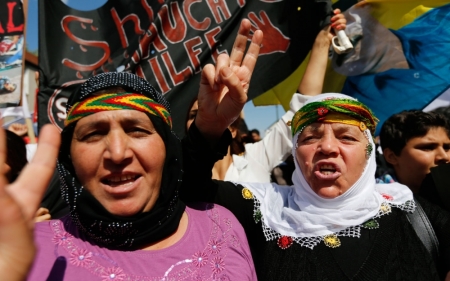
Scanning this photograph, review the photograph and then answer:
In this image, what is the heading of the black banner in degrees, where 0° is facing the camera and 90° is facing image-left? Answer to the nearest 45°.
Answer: approximately 0°

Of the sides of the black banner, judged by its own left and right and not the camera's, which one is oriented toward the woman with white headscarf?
front

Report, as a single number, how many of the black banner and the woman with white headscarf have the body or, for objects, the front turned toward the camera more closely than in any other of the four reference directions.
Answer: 2

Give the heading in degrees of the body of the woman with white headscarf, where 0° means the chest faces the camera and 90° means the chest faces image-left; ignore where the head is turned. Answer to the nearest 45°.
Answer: approximately 0°

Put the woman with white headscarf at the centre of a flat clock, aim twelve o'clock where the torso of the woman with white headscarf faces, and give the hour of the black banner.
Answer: The black banner is roughly at 5 o'clock from the woman with white headscarf.
